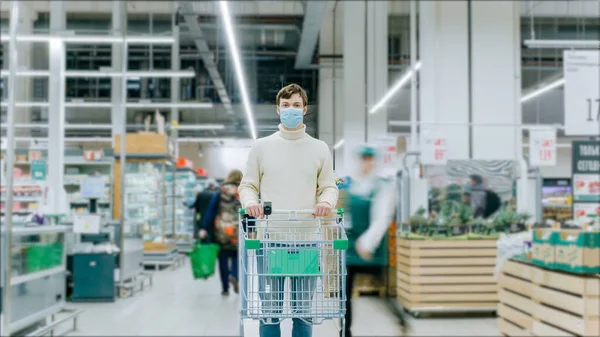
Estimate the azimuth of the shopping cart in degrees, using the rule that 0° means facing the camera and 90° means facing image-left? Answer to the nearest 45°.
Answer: approximately 0°

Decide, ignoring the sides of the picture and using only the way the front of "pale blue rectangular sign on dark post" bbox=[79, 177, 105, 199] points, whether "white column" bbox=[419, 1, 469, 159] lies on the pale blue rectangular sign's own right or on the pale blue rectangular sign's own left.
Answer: on the pale blue rectangular sign's own left

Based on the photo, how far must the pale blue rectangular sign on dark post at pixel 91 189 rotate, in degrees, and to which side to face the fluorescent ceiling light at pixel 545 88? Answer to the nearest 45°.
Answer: approximately 90° to its left

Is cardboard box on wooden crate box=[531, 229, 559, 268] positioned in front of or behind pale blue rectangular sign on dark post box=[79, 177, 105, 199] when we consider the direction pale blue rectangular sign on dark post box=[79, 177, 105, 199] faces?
in front

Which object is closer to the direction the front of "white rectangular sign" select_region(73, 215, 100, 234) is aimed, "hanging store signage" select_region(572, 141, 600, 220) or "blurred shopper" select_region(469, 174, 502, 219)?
the hanging store signage
